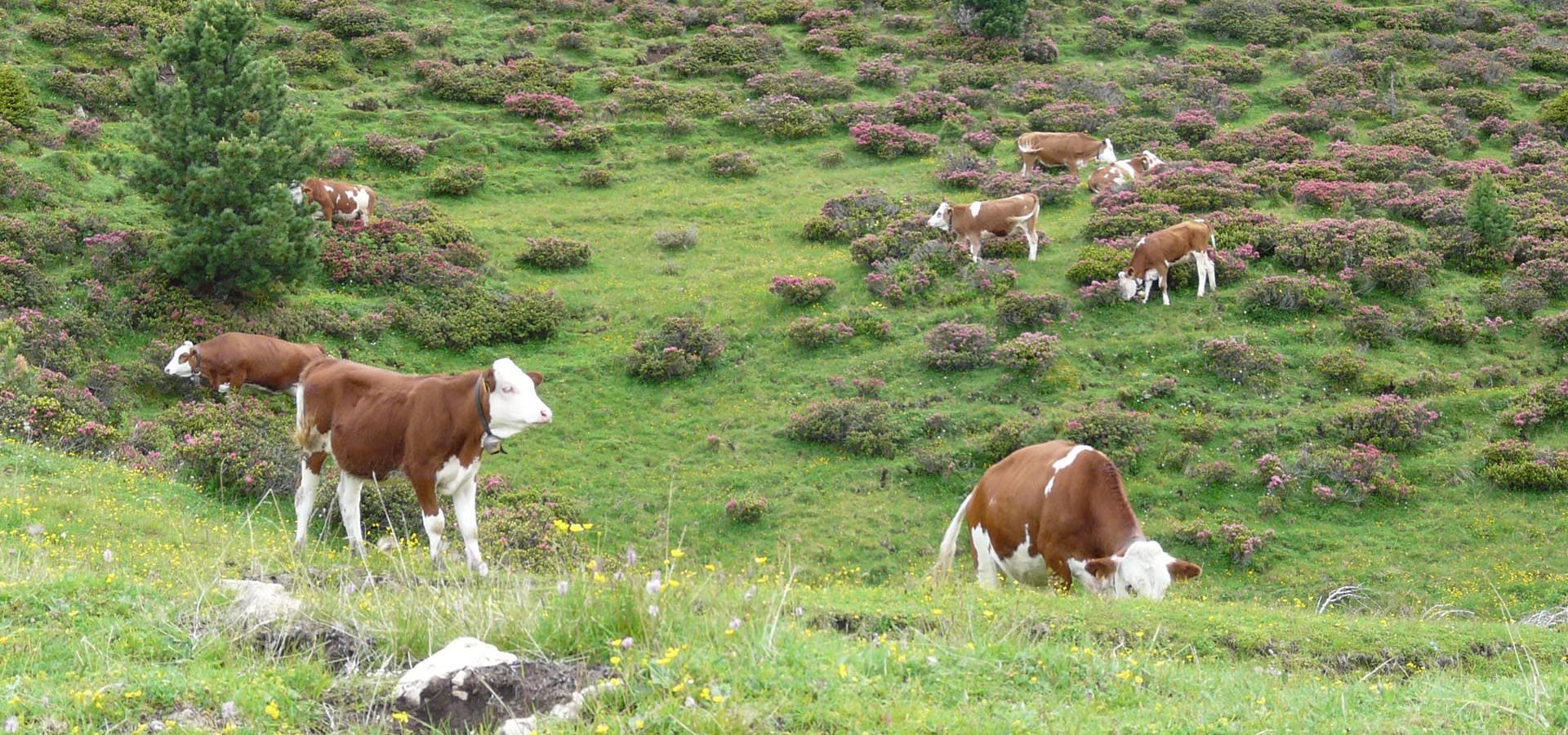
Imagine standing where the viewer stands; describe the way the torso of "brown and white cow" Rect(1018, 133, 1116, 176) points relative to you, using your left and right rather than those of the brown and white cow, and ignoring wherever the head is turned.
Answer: facing to the right of the viewer

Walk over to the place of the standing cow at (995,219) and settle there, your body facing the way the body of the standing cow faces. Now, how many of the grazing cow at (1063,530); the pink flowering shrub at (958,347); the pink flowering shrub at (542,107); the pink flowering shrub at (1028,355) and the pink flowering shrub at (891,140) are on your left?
3

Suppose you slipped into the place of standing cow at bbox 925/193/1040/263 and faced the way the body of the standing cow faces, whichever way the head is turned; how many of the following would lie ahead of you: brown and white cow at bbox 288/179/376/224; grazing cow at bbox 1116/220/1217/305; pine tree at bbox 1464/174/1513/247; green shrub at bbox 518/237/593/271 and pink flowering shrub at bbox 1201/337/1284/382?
2

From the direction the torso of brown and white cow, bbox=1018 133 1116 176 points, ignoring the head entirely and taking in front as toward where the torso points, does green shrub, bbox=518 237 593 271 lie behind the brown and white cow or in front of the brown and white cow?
behind

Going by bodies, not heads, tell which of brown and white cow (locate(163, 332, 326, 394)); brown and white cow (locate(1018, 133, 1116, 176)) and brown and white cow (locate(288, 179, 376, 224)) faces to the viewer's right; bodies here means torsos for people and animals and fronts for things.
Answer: brown and white cow (locate(1018, 133, 1116, 176))

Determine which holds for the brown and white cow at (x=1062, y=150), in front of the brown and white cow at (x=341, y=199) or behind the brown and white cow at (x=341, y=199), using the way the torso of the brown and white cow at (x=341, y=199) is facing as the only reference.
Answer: behind

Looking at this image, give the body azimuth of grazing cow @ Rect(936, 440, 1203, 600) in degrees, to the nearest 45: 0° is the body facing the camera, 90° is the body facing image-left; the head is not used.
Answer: approximately 315°

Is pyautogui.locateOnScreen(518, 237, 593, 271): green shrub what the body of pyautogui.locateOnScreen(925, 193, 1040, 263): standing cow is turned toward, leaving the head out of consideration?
yes

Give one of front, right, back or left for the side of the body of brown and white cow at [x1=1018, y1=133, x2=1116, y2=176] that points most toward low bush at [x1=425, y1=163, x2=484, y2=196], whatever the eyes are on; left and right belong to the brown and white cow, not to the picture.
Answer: back

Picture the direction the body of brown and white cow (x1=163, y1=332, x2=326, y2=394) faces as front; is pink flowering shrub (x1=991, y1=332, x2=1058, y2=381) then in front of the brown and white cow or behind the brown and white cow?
behind

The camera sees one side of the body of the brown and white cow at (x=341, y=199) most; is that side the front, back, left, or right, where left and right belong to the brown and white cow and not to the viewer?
left

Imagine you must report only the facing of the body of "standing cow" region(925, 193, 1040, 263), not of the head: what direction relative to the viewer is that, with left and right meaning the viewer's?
facing to the left of the viewer

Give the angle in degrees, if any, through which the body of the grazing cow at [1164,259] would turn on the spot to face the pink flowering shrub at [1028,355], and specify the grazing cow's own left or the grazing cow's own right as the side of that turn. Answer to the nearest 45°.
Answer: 0° — it already faces it

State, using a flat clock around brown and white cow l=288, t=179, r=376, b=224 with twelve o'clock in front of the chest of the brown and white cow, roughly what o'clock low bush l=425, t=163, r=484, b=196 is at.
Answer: The low bush is roughly at 4 o'clock from the brown and white cow.

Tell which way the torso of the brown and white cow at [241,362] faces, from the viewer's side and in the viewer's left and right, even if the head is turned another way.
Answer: facing to the left of the viewer
